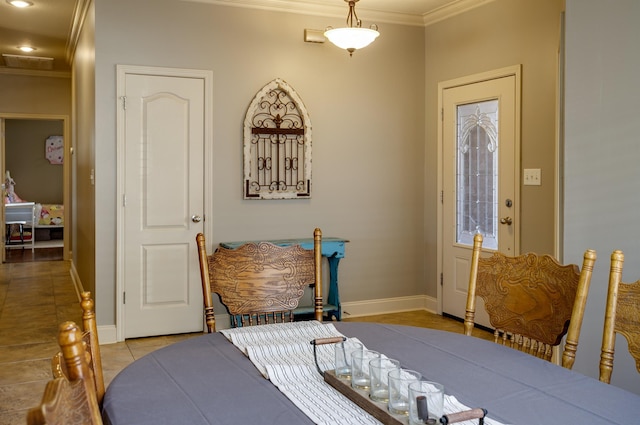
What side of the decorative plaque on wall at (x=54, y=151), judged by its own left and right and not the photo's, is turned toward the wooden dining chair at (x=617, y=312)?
front

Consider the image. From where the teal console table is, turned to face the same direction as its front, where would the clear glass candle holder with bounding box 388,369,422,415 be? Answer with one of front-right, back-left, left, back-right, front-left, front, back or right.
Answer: front

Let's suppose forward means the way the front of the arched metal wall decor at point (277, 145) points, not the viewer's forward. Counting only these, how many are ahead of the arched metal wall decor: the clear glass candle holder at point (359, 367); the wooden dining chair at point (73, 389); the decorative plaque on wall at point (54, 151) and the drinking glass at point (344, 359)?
3

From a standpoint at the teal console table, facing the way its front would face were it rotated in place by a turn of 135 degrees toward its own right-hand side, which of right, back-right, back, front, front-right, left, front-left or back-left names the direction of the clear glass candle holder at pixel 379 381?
back-left

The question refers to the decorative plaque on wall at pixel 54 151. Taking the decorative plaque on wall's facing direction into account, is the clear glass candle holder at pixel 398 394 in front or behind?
in front

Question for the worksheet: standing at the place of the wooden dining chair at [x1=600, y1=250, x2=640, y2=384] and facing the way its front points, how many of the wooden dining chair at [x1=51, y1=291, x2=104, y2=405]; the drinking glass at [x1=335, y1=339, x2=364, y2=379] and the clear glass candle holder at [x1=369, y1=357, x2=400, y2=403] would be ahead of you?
3

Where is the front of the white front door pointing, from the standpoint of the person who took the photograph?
facing the viewer and to the left of the viewer

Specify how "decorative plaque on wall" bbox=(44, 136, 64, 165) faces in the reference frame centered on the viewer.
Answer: facing the viewer

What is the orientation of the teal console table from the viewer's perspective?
toward the camera

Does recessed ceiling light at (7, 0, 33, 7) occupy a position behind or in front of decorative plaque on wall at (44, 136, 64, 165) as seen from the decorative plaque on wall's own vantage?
in front

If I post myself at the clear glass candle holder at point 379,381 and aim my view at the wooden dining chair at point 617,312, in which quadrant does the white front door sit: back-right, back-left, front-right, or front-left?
front-left

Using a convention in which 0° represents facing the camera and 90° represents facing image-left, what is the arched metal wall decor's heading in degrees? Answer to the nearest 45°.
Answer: approximately 0°

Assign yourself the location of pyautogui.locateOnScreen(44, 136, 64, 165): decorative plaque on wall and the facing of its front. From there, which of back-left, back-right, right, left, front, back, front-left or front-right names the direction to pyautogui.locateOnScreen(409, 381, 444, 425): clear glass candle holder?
front

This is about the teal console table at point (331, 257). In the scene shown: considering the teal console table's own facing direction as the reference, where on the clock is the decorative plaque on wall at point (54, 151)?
The decorative plaque on wall is roughly at 5 o'clock from the teal console table.
